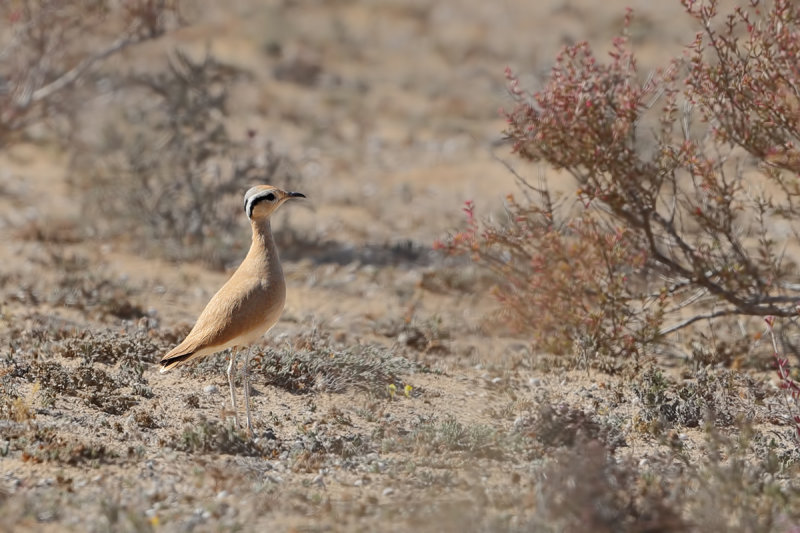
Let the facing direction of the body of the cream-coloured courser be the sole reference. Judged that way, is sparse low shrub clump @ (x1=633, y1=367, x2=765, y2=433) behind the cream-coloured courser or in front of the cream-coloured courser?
in front

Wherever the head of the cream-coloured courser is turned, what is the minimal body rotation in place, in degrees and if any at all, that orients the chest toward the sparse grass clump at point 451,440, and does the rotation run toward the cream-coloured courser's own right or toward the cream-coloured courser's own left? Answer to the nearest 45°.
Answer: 0° — it already faces it

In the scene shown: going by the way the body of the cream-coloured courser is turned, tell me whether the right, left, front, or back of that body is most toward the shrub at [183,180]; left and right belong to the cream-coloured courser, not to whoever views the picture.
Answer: left

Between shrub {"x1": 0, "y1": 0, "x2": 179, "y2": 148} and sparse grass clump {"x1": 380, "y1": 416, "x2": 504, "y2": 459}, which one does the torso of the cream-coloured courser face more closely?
the sparse grass clump

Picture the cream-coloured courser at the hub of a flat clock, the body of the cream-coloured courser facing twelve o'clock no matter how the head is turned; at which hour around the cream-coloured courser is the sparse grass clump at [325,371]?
The sparse grass clump is roughly at 10 o'clock from the cream-coloured courser.

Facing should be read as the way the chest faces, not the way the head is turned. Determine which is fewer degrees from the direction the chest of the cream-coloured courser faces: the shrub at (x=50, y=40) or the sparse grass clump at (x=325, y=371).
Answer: the sparse grass clump

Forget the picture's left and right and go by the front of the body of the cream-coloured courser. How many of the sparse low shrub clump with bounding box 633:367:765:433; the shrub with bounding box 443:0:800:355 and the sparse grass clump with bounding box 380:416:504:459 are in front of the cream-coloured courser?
3

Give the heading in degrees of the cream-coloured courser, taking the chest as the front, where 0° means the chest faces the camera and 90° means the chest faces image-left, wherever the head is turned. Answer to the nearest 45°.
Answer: approximately 270°
